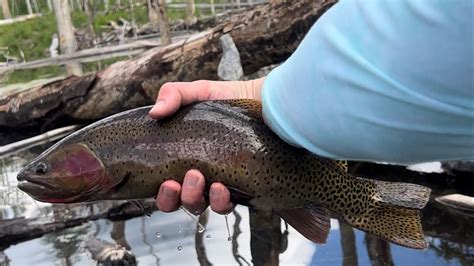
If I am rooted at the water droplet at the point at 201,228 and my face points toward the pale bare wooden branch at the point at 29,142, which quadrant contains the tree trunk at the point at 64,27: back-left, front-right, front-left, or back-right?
front-right

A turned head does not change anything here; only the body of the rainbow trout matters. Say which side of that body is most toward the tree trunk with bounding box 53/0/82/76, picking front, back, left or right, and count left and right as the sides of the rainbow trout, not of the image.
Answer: right

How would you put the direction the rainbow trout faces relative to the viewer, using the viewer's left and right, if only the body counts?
facing to the left of the viewer

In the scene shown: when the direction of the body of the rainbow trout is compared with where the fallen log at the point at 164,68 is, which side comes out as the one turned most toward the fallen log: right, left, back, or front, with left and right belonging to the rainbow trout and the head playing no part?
right

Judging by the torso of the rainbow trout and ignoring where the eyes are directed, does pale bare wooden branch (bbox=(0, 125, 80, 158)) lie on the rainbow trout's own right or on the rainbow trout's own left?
on the rainbow trout's own right
